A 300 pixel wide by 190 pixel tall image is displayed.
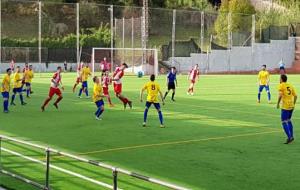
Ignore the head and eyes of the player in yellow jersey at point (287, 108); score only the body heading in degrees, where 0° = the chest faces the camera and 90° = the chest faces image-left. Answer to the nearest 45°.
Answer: approximately 135°
